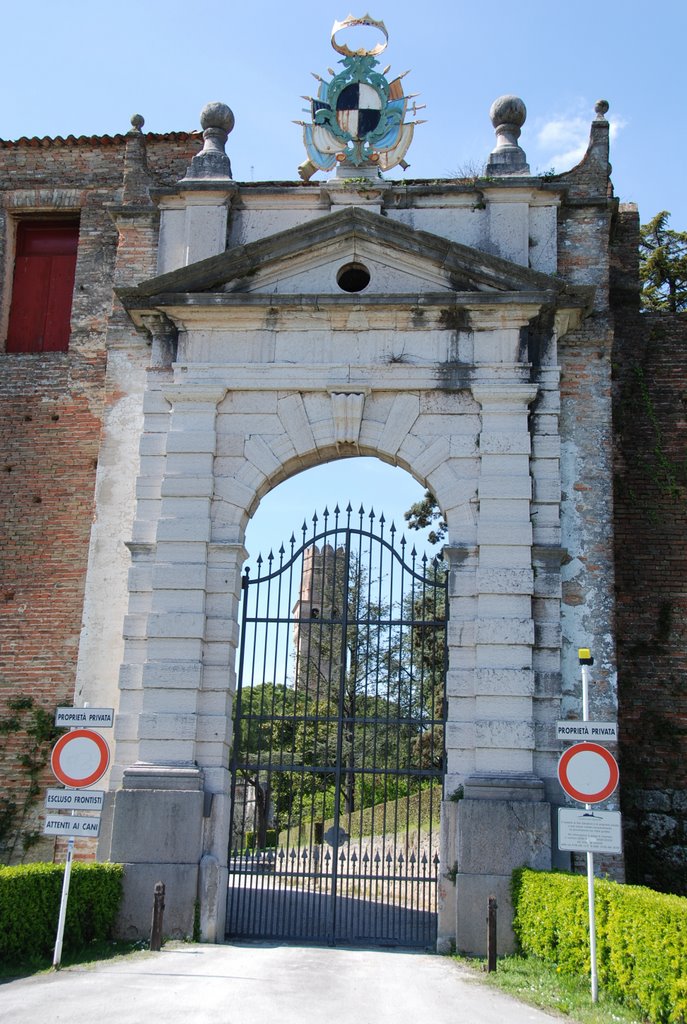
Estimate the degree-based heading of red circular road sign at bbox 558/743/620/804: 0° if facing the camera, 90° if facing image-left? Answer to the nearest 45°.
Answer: approximately 0°

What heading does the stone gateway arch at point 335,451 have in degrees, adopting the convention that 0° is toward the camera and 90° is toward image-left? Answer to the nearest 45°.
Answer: approximately 0°

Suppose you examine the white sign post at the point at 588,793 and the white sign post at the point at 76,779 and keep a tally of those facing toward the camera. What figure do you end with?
2

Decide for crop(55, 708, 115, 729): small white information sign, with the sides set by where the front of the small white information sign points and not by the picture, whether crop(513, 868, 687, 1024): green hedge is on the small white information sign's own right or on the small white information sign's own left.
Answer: on the small white information sign's own left
